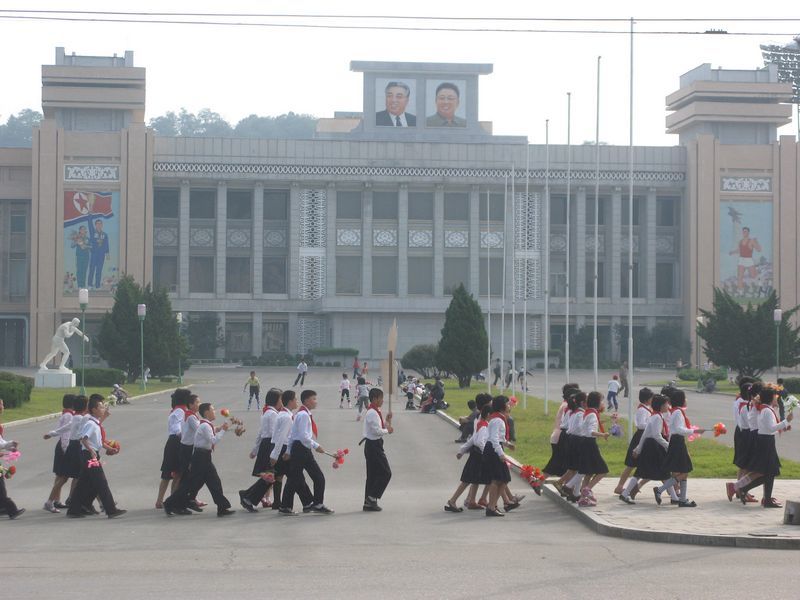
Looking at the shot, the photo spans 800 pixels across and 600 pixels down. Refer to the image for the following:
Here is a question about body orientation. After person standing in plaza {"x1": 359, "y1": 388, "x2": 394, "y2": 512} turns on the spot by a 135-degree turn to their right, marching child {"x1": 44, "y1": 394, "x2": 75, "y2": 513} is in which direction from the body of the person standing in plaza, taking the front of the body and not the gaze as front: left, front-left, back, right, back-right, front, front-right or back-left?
front-right

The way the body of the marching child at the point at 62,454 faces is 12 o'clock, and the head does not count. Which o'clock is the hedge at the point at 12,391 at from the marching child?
The hedge is roughly at 9 o'clock from the marching child.

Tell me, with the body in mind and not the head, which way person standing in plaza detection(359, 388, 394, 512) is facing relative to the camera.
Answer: to the viewer's right

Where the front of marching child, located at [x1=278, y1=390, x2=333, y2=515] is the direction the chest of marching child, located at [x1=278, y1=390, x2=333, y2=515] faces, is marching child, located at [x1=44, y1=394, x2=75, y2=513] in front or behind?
behind

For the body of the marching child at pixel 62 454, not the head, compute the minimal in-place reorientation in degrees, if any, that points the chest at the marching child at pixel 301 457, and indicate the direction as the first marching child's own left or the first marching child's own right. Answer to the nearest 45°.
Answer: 0° — they already face them

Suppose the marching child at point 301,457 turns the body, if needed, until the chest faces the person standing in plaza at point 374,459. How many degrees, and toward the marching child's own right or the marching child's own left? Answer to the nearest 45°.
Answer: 0° — they already face them

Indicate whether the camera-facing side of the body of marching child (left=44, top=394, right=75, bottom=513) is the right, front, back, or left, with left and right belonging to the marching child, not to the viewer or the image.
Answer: right

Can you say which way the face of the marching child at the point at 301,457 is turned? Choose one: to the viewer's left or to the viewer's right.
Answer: to the viewer's right

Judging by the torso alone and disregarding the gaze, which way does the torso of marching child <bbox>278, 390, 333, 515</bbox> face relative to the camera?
to the viewer's right
